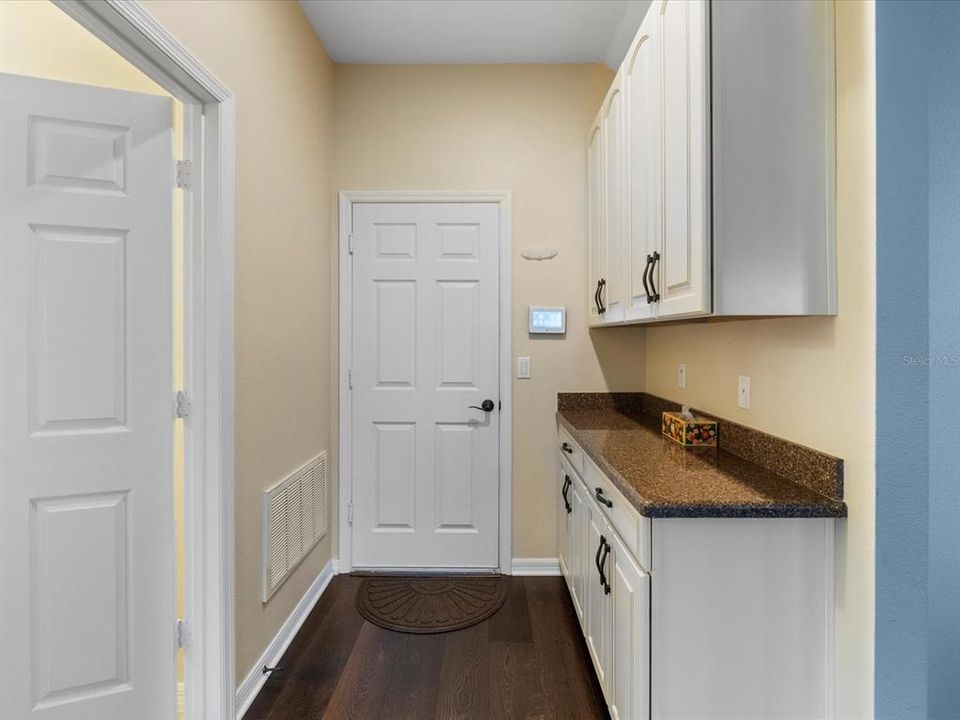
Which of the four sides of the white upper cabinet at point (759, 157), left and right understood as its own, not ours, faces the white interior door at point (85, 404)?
front

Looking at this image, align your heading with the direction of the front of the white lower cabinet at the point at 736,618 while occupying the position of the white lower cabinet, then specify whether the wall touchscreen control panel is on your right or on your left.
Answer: on your right

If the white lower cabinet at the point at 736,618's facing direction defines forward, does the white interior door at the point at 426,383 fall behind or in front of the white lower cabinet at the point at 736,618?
in front

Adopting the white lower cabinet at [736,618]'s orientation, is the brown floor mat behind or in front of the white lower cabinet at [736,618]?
in front

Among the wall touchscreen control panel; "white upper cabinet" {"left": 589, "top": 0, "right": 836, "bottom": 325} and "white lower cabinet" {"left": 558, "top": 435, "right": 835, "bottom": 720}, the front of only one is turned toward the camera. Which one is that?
the wall touchscreen control panel

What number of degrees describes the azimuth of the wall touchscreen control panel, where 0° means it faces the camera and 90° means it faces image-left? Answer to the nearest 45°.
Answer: approximately 0°

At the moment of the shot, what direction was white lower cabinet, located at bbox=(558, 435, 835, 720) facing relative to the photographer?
facing to the left of the viewer

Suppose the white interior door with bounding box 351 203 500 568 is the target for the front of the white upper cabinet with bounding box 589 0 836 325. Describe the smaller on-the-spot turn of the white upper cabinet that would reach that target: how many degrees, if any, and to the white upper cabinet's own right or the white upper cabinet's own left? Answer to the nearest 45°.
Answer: approximately 45° to the white upper cabinet's own right

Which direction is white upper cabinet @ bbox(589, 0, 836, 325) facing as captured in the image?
to the viewer's left

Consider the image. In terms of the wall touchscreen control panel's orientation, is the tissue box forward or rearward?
forward

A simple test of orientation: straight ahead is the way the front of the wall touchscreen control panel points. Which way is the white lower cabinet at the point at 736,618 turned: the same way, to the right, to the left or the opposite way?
to the right

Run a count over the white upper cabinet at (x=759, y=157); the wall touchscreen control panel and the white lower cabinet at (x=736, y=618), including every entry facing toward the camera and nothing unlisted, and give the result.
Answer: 1

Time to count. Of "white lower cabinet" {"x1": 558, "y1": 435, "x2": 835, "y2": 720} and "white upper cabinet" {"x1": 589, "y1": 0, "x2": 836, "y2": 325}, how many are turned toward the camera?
0

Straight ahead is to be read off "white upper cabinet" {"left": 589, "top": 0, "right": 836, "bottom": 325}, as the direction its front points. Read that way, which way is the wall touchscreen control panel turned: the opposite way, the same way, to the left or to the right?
to the left
